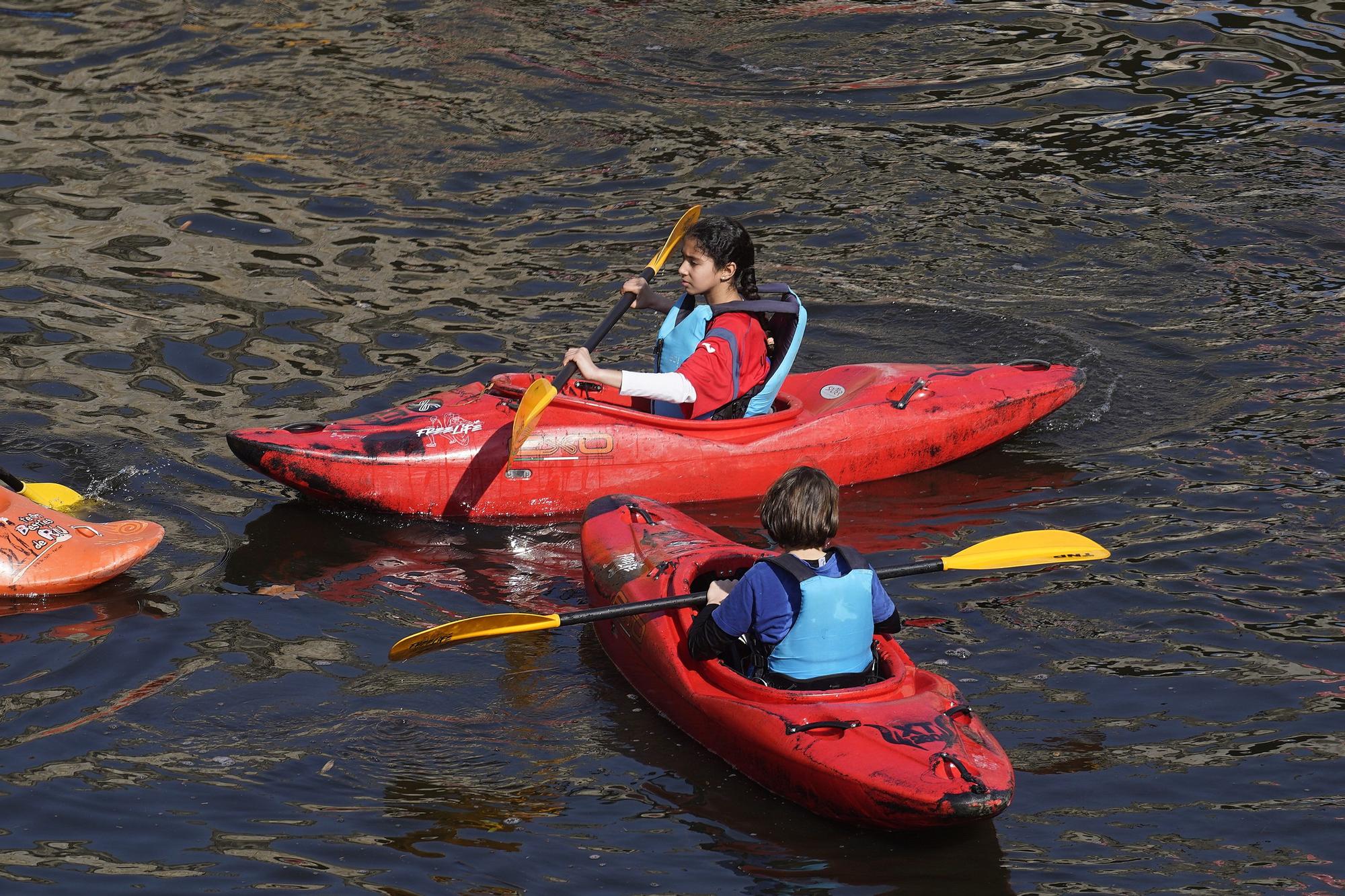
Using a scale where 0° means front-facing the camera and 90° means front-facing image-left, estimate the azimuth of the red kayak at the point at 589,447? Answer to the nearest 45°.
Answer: approximately 90°

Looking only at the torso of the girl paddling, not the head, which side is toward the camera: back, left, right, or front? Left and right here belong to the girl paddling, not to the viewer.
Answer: left

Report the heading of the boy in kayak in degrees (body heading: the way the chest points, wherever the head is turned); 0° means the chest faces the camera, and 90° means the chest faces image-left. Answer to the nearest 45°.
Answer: approximately 135°

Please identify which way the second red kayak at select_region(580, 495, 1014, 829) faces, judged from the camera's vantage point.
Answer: facing away from the viewer and to the left of the viewer

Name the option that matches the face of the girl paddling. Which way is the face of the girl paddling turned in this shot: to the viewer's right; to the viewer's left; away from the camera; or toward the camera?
to the viewer's left

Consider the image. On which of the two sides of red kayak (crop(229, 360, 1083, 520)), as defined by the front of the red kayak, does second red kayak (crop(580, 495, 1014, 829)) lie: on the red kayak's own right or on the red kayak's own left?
on the red kayak's own left

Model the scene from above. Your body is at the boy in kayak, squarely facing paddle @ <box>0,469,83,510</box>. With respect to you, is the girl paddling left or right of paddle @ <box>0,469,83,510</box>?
right

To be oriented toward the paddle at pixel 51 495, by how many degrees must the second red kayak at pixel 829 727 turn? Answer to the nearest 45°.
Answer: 0° — it already faces it

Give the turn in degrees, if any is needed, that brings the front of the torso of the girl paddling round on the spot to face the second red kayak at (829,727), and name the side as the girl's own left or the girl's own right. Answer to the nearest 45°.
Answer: approximately 90° to the girl's own left
